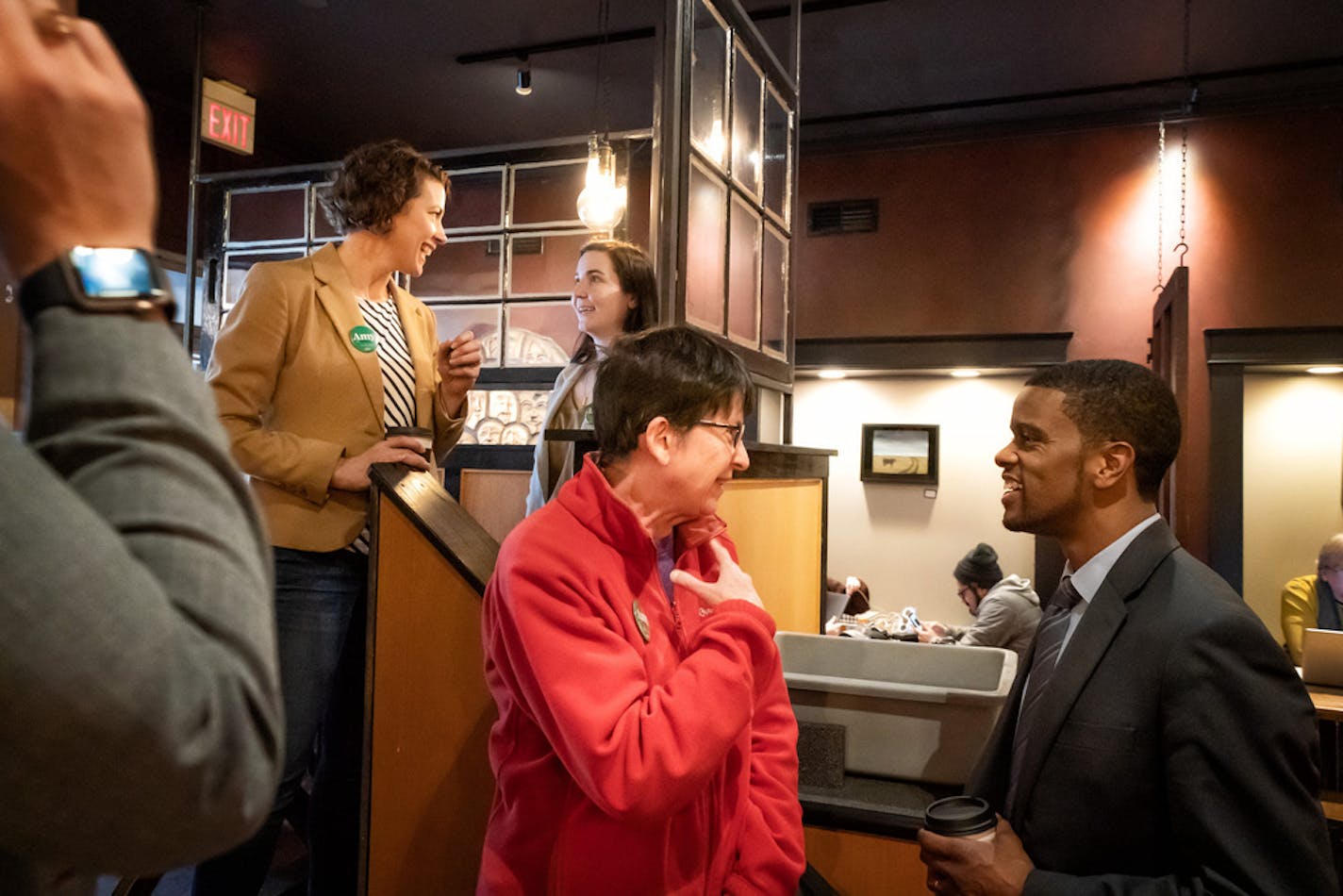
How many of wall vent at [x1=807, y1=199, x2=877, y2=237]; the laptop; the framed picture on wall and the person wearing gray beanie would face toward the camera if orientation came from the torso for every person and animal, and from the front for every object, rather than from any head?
2

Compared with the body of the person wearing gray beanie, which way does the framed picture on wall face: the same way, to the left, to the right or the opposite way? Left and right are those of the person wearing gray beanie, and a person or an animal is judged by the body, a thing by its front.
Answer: to the left

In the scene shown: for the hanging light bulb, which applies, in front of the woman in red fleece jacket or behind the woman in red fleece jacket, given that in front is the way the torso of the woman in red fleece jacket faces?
behind

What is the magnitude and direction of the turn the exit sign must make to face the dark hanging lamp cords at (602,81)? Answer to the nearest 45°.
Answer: approximately 45° to its left

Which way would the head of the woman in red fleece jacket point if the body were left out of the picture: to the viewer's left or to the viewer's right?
to the viewer's right

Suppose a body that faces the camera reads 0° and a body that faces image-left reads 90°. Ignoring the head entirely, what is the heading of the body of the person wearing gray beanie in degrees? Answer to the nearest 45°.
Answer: approximately 90°

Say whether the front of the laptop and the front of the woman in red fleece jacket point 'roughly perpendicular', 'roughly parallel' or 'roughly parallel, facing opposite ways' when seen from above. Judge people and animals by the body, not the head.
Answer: roughly perpendicular

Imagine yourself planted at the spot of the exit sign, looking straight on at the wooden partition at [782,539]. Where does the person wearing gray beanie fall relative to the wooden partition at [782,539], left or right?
left

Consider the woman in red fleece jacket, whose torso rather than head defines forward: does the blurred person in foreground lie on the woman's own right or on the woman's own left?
on the woman's own right

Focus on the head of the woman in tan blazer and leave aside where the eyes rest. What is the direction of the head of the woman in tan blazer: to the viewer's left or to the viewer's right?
to the viewer's right

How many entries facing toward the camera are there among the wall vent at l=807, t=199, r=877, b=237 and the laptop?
1

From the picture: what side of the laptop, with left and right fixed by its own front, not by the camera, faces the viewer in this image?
back

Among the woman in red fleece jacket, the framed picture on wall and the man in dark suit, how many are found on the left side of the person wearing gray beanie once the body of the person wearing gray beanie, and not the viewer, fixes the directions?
2

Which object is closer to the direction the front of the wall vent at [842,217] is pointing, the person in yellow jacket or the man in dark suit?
the man in dark suit

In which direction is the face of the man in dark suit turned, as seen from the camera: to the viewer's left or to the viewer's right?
to the viewer's left
